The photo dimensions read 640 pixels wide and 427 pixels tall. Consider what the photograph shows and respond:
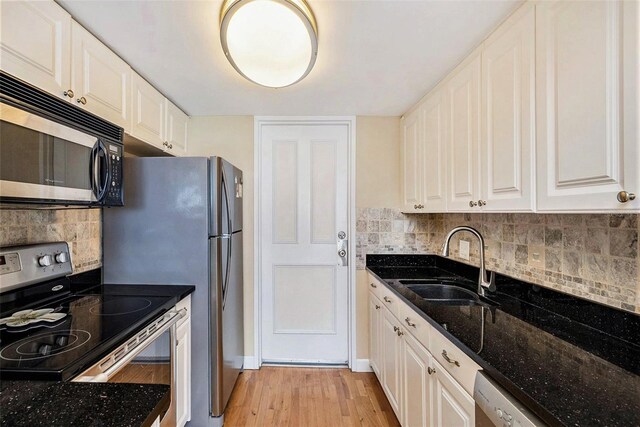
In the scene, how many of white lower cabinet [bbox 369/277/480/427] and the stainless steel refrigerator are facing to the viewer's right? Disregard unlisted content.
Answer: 1

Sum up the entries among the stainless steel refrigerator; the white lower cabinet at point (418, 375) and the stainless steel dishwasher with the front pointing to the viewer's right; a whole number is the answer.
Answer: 1

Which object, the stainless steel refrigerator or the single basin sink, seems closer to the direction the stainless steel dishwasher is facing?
the stainless steel refrigerator

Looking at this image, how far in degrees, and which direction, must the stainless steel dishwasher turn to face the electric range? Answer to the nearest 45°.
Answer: approximately 45° to its right

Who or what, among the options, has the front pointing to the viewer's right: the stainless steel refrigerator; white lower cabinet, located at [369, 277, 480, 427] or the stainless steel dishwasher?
the stainless steel refrigerator

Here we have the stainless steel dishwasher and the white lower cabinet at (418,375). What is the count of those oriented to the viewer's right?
0

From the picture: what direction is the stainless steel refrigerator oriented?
to the viewer's right

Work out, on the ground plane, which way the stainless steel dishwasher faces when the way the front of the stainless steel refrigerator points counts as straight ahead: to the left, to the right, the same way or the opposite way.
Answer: the opposite way

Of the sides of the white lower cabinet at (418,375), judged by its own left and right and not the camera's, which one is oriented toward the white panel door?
right

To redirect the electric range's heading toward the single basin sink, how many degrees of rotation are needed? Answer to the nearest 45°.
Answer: approximately 45° to its left

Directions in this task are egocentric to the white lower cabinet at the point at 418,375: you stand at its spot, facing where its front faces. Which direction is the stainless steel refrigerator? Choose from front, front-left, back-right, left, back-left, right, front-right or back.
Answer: front-right

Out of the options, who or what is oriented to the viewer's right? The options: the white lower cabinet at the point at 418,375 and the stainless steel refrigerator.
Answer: the stainless steel refrigerator

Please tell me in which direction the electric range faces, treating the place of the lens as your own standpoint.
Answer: facing the viewer and to the right of the viewer

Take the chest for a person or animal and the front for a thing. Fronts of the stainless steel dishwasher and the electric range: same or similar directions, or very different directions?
very different directions
